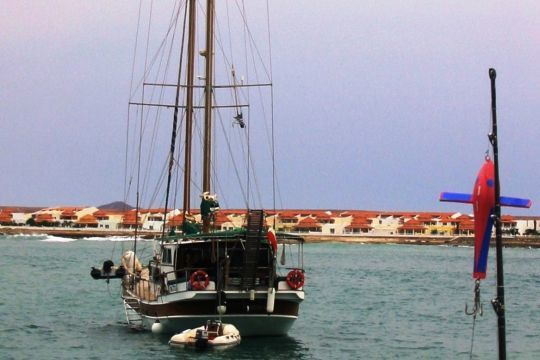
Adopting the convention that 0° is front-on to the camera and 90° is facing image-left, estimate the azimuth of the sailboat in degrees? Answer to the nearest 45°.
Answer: approximately 180°

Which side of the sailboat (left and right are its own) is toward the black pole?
back
